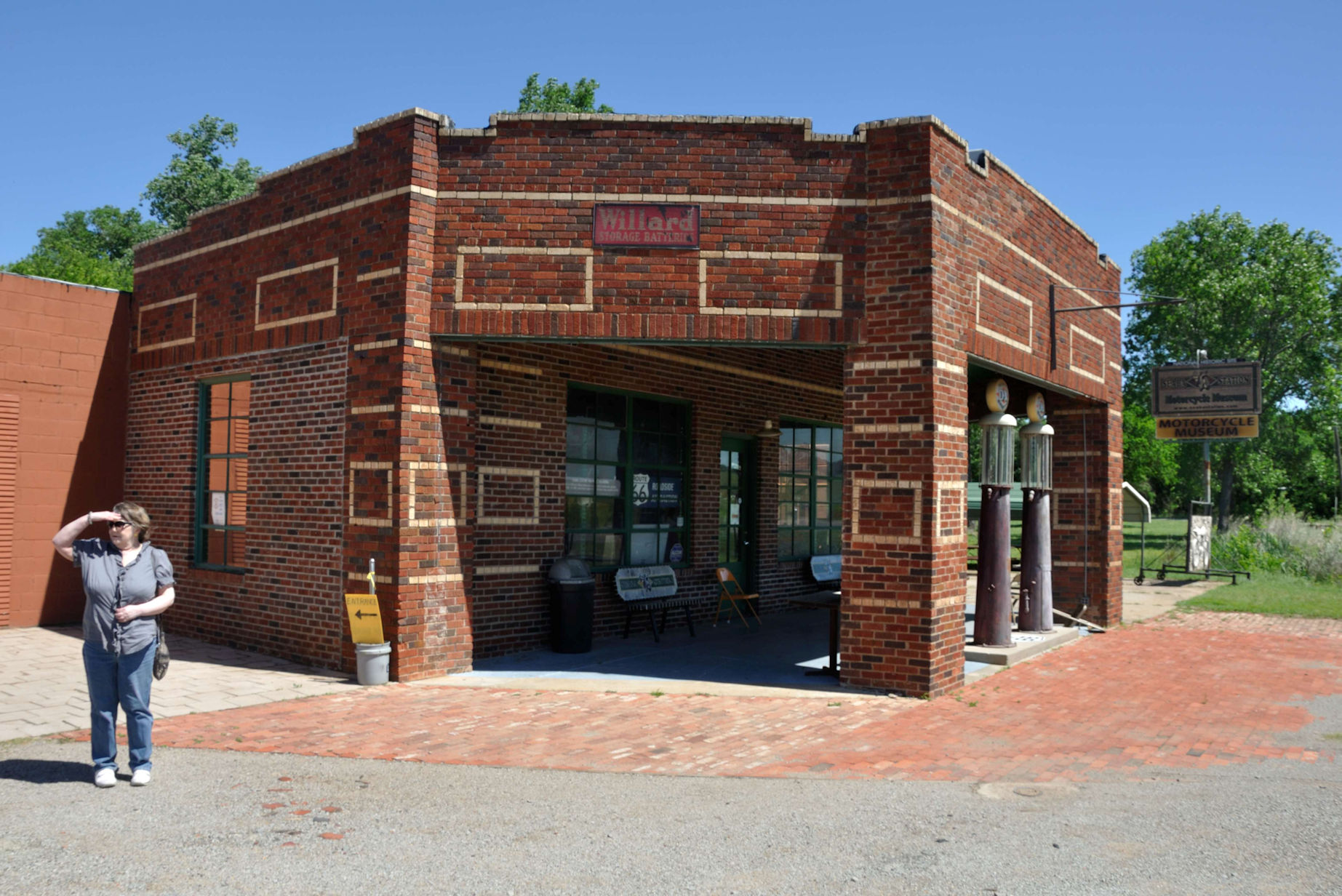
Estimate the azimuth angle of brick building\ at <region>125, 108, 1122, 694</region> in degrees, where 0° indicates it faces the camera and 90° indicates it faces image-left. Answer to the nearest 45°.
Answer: approximately 0°
